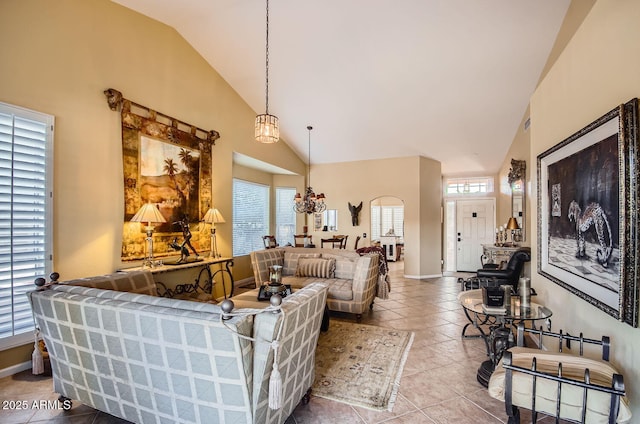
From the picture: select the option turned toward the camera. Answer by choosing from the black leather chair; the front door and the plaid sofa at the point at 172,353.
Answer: the front door

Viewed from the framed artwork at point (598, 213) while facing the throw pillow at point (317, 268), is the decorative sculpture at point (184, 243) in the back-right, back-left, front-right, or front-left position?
front-left

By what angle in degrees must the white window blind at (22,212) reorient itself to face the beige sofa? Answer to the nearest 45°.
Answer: approximately 45° to its left

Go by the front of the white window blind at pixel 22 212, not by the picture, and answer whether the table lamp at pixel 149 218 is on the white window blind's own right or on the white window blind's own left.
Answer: on the white window blind's own left

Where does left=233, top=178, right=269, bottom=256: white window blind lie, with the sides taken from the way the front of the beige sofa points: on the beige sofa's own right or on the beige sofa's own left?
on the beige sofa's own right

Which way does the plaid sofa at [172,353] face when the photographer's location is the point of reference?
facing away from the viewer and to the right of the viewer

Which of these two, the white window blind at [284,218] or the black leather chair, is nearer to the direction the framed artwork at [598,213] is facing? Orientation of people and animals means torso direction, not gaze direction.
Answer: the white window blind

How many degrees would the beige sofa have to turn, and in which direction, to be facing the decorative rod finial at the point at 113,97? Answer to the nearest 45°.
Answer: approximately 45° to its right

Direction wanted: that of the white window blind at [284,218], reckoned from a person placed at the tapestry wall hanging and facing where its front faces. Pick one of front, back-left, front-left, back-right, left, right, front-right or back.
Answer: left

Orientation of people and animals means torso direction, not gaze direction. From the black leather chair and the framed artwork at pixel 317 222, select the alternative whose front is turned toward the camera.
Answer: the framed artwork

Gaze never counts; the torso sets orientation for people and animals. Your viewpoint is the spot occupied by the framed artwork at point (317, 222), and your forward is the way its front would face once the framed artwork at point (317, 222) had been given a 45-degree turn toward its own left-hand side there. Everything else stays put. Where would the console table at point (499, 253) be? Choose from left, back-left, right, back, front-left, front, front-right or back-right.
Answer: front

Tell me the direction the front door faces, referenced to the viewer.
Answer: facing the viewer

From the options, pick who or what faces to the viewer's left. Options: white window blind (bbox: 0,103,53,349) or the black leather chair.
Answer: the black leather chair

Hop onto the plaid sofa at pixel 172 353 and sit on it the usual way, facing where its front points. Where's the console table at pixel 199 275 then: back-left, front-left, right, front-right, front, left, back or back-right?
front-left

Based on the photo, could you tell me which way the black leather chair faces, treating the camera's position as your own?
facing to the left of the viewer

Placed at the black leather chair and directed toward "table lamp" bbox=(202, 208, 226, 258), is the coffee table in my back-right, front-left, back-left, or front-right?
front-left

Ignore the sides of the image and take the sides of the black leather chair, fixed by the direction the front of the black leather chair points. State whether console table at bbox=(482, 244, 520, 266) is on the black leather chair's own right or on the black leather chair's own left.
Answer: on the black leather chair's own right

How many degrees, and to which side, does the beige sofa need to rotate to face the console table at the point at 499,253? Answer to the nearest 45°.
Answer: approximately 135° to its left

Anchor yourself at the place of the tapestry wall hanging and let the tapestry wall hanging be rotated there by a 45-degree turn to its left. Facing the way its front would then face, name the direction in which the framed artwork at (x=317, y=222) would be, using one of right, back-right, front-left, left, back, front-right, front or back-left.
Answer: front-left

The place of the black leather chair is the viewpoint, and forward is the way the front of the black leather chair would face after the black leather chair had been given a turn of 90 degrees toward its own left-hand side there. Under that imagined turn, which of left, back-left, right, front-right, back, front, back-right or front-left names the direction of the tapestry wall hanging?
front-right

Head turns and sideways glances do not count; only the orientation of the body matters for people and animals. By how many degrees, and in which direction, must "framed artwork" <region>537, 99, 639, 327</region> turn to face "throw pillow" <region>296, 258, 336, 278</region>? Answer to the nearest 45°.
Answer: approximately 45° to its right

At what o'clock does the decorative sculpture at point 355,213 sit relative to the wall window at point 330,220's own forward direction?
The decorative sculpture is roughly at 10 o'clock from the wall window.

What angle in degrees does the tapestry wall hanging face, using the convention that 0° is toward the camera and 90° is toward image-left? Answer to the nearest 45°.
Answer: approximately 315°

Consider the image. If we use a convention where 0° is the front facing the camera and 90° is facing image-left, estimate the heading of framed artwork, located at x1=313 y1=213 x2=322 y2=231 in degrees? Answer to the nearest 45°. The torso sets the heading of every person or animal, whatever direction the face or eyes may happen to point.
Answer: approximately 0°

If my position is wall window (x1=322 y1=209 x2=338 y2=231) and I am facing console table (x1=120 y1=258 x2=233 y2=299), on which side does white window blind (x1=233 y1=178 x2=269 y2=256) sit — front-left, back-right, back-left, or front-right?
front-right

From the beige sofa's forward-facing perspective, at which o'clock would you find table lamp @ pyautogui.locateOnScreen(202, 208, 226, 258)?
The table lamp is roughly at 2 o'clock from the beige sofa.
